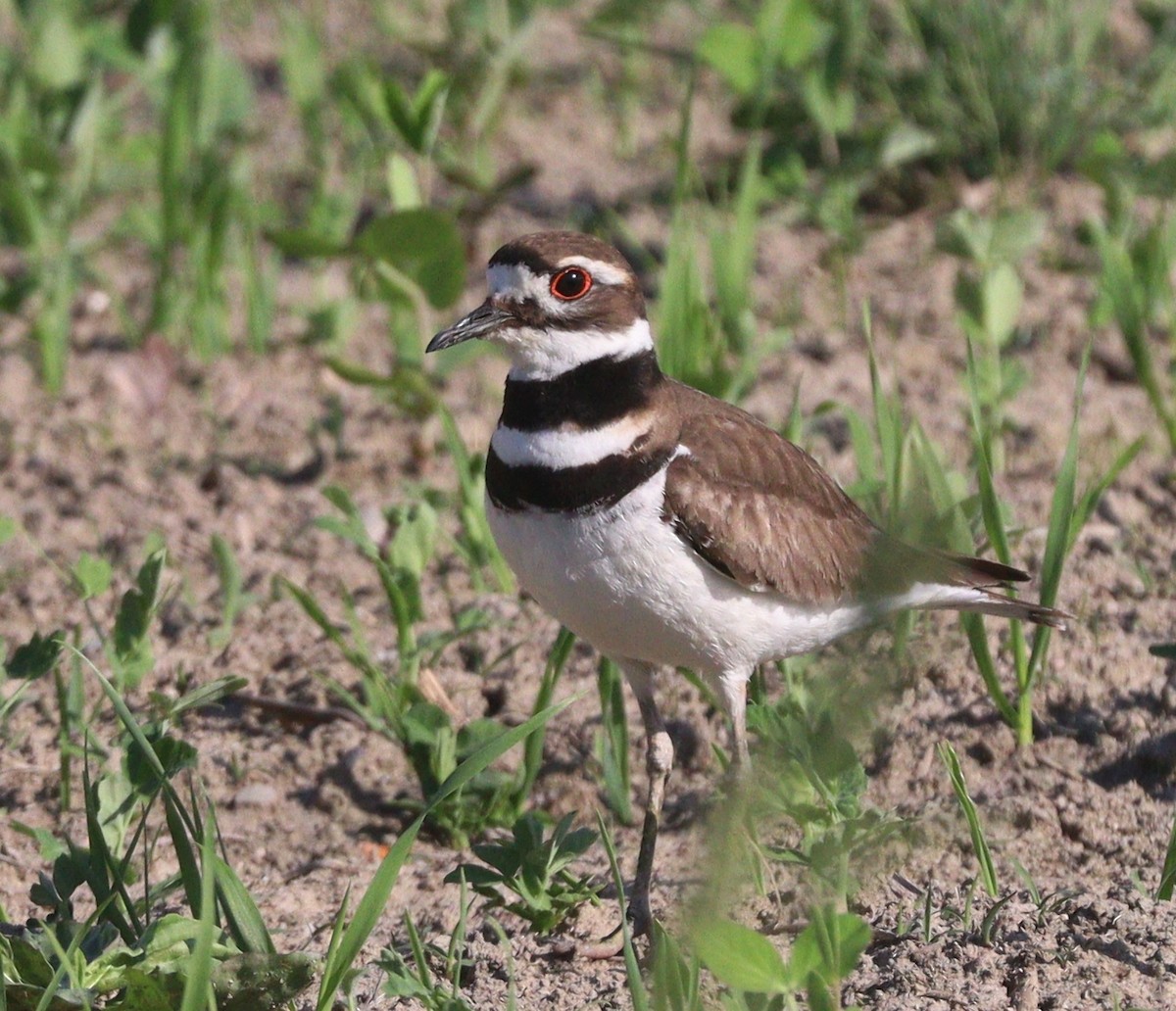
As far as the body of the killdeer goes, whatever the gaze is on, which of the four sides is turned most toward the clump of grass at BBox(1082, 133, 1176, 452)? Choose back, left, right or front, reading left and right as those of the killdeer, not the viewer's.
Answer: back

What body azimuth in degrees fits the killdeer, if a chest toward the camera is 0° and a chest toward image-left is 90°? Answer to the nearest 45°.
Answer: approximately 45°

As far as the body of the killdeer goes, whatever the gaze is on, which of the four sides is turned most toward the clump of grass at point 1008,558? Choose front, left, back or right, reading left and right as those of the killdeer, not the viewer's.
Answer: back

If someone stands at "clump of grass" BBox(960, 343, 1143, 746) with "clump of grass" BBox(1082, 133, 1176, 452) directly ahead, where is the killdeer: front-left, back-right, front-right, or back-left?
back-left
